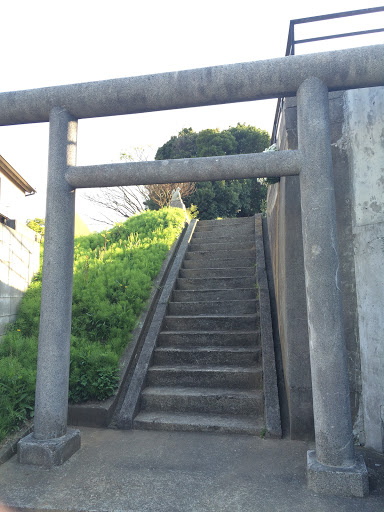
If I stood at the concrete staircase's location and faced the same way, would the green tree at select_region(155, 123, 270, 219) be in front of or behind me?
behind

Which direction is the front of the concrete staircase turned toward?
toward the camera

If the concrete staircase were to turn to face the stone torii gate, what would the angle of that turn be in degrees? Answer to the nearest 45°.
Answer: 0° — it already faces it

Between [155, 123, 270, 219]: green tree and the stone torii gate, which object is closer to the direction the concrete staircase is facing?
the stone torii gate
